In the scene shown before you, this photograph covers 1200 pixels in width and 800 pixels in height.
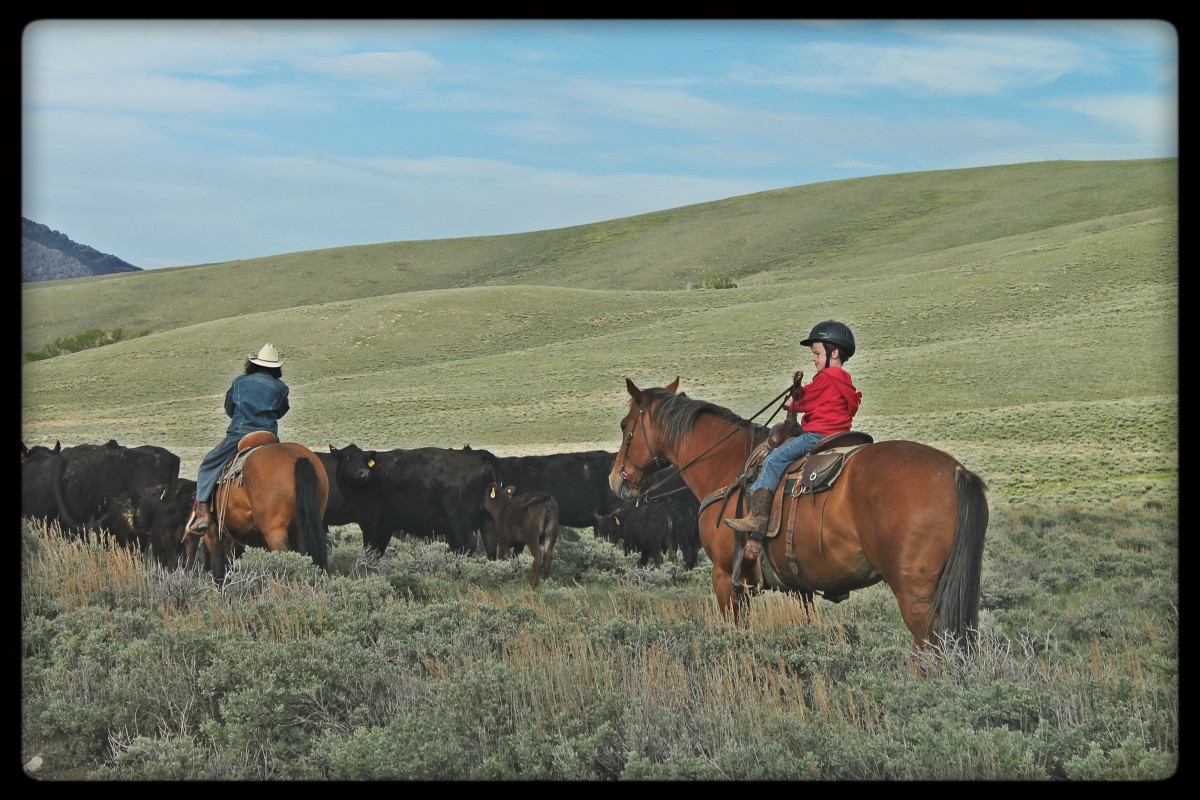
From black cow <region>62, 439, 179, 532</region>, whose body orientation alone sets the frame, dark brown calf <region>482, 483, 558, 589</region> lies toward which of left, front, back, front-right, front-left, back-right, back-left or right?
back-left

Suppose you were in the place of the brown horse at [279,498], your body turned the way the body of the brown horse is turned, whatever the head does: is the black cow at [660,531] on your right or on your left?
on your right

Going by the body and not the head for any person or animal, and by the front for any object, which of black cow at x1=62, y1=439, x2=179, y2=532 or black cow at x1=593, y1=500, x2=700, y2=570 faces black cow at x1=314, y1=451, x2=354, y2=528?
black cow at x1=593, y1=500, x2=700, y2=570

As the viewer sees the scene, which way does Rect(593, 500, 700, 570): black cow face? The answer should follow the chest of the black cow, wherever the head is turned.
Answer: to the viewer's left

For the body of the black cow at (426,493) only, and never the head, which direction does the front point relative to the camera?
to the viewer's left

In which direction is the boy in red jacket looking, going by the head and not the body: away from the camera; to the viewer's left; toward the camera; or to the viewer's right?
to the viewer's left

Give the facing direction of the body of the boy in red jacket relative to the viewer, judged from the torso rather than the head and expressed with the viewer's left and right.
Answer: facing to the left of the viewer

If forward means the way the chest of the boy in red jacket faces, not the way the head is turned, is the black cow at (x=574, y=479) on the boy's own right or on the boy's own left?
on the boy's own right

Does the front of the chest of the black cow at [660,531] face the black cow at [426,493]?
yes

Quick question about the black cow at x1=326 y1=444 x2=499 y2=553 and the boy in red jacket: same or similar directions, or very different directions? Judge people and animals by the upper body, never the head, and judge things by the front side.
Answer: same or similar directions

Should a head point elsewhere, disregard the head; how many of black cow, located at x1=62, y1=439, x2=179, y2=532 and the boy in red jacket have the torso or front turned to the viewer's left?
2

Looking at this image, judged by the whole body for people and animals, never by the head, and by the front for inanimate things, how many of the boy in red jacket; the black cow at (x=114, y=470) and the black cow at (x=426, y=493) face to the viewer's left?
3

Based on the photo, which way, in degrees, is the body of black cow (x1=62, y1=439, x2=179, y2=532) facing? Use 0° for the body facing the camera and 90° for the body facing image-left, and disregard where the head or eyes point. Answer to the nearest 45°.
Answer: approximately 90°
